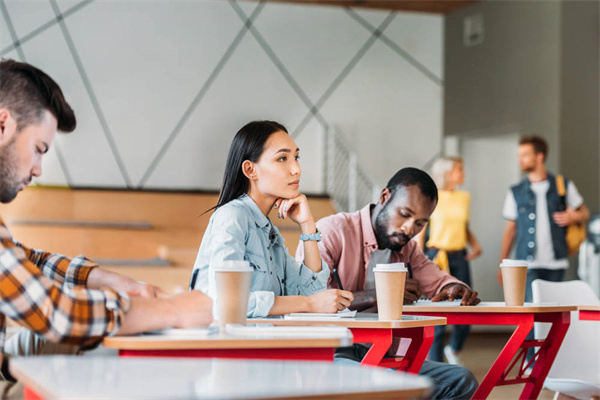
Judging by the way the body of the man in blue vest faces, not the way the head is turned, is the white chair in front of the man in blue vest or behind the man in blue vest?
in front

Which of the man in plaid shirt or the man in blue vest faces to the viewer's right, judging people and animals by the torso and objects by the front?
the man in plaid shirt

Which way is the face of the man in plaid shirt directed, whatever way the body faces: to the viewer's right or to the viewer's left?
to the viewer's right

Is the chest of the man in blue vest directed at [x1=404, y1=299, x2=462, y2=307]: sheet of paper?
yes

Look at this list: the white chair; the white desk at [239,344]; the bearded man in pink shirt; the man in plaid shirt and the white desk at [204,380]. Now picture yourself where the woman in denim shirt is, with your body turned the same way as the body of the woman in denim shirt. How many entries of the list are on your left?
2

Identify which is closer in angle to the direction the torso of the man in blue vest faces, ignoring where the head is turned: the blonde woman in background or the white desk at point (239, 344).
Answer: the white desk

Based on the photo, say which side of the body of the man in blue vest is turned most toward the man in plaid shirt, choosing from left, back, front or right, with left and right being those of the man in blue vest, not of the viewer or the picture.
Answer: front

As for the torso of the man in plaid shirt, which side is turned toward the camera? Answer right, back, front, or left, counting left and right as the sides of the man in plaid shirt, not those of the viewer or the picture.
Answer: right

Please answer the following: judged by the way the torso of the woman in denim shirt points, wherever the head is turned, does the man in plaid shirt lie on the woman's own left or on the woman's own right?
on the woman's own right

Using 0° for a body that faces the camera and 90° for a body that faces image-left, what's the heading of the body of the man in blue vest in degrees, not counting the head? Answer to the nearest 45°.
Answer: approximately 0°

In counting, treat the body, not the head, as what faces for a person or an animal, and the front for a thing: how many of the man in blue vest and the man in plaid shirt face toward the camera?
1
